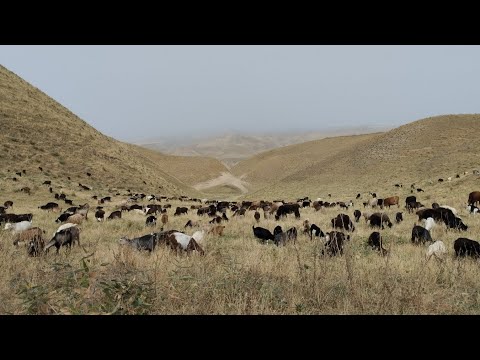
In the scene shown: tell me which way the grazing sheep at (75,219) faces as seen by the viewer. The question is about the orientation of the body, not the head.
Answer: to the viewer's left

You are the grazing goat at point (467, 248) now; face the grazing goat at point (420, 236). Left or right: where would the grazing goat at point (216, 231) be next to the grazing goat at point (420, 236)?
left
